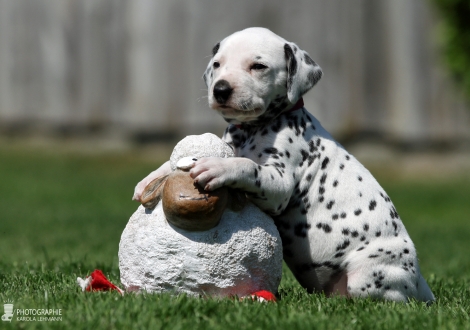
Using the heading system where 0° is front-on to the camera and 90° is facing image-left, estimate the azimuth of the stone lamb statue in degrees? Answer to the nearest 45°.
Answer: approximately 0°

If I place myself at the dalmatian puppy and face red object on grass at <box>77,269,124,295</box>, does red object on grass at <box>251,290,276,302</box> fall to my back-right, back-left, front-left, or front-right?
front-left

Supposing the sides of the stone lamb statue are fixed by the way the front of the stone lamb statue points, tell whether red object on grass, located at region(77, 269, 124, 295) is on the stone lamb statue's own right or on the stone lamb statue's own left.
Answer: on the stone lamb statue's own right

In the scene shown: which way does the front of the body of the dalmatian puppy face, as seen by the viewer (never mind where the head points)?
to the viewer's left

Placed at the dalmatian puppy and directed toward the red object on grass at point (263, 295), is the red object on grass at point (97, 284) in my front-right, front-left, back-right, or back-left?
front-right
